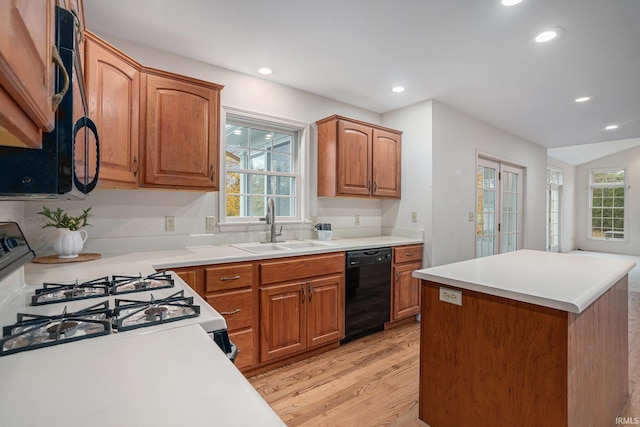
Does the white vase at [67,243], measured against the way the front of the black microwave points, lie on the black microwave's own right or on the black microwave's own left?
on the black microwave's own left

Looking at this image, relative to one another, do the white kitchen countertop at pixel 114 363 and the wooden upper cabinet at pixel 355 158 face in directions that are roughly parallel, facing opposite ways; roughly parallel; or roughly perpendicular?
roughly perpendicular

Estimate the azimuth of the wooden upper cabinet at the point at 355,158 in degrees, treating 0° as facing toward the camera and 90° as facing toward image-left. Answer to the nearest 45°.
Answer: approximately 315°

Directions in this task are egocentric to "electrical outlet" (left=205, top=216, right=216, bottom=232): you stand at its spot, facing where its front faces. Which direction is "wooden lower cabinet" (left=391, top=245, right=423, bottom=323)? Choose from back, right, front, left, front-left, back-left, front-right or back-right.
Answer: left

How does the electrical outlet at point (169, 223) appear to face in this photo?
toward the camera

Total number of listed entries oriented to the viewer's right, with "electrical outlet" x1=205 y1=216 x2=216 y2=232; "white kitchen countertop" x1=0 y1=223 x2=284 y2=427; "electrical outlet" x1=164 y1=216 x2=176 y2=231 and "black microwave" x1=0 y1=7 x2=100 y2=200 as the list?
2

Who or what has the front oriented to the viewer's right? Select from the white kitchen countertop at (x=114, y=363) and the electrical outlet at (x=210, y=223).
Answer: the white kitchen countertop

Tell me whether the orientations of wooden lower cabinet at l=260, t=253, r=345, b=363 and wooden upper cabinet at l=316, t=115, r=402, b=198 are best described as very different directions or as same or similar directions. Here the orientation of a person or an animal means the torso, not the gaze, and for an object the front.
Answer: same or similar directions

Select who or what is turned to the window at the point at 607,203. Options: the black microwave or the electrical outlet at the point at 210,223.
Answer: the black microwave

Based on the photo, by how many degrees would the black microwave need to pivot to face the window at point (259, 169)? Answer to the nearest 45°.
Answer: approximately 45° to its left

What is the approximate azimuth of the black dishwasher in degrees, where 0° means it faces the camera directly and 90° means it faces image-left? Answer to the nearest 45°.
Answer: approximately 315°

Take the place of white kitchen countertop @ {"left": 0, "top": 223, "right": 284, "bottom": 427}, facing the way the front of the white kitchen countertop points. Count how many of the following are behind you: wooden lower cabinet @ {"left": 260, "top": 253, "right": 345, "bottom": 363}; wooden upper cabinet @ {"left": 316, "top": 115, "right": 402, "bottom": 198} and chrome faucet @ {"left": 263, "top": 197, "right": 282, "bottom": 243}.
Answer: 0

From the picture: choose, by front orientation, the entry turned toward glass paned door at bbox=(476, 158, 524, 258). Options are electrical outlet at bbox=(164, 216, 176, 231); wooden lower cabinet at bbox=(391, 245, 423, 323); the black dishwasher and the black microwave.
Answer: the black microwave

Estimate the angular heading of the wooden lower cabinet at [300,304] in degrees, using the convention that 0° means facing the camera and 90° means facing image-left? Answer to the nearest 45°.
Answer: approximately 315°

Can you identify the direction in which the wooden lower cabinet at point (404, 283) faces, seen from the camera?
facing the viewer and to the right of the viewer

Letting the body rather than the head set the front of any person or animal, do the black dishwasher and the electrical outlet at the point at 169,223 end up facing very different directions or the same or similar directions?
same or similar directions

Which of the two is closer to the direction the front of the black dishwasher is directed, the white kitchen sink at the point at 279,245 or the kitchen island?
the kitchen island

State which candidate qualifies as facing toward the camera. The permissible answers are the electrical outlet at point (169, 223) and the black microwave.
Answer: the electrical outlet
